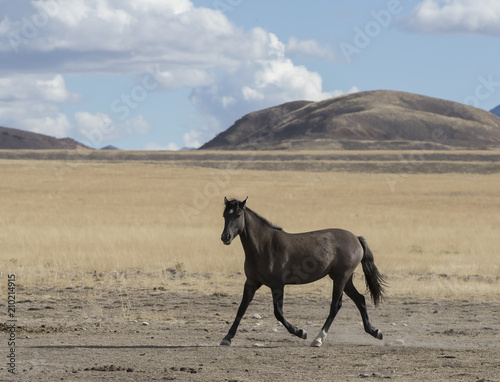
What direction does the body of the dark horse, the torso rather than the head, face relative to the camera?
to the viewer's left
